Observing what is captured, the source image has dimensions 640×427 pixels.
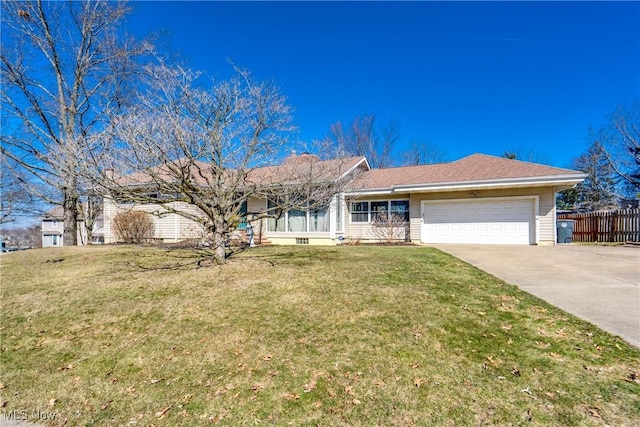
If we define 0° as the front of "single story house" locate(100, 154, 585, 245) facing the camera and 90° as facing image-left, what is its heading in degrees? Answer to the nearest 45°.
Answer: approximately 0°

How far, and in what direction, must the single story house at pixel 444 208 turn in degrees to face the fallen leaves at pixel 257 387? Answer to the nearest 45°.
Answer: approximately 45° to its right

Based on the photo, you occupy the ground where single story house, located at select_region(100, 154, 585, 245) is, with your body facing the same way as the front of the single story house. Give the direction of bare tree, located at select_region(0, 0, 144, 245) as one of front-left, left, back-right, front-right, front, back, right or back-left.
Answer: right

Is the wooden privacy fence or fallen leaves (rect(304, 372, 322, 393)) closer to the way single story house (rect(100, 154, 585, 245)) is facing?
the fallen leaves

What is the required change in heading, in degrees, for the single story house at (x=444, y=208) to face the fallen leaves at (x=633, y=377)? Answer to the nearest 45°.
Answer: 0° — it already faces it

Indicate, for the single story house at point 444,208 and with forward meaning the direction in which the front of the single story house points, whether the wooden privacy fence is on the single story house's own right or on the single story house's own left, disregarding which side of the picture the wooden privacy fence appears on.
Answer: on the single story house's own left

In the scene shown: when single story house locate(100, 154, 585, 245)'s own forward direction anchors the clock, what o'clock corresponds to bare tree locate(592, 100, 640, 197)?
The bare tree is roughly at 8 o'clock from the single story house.

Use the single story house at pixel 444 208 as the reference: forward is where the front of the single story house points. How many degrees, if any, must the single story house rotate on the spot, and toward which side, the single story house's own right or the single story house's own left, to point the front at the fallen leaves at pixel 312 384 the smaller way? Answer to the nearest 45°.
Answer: approximately 45° to the single story house's own right

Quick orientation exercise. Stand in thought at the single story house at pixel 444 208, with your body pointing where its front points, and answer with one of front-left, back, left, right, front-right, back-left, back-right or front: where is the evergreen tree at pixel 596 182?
back-left

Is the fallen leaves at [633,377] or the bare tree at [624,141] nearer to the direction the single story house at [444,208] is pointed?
the fallen leaves

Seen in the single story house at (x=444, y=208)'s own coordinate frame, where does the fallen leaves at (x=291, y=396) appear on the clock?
The fallen leaves is roughly at 1 o'clock from the single story house.

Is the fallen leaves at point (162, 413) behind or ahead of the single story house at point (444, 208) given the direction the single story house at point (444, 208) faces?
ahead

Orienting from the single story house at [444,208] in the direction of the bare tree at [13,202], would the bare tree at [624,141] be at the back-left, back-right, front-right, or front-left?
back-right

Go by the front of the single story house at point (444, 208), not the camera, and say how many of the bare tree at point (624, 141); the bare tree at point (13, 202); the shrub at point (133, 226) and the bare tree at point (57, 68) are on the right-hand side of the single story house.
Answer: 3
